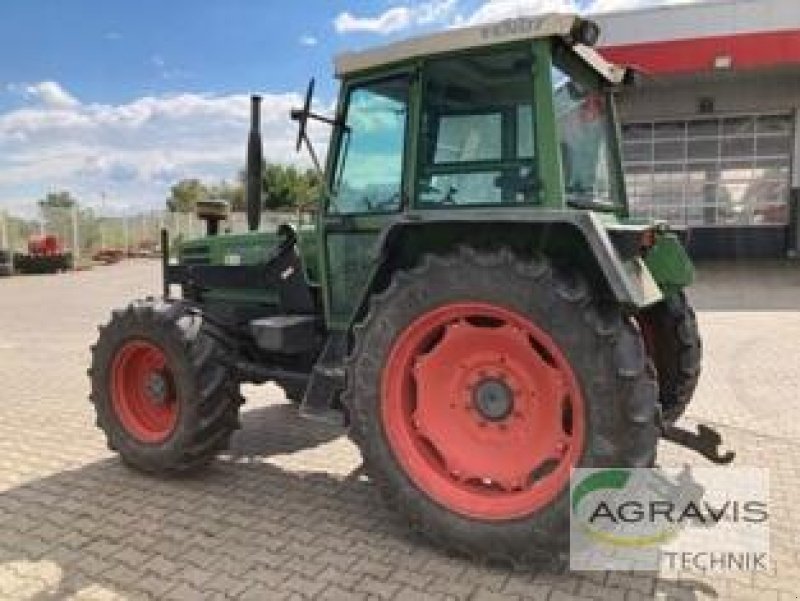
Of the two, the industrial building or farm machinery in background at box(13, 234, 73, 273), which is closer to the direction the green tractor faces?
the farm machinery in background

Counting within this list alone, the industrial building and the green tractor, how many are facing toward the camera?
1

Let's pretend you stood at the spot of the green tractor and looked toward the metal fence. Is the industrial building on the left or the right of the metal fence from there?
right

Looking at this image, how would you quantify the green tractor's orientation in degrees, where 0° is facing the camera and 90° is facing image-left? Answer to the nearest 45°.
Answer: approximately 135°

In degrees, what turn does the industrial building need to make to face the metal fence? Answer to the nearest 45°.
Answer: approximately 90° to its right

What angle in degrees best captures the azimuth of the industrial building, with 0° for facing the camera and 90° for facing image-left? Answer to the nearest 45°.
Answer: approximately 0°

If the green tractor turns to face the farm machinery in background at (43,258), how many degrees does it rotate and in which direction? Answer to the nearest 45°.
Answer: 0° — it already faces it
